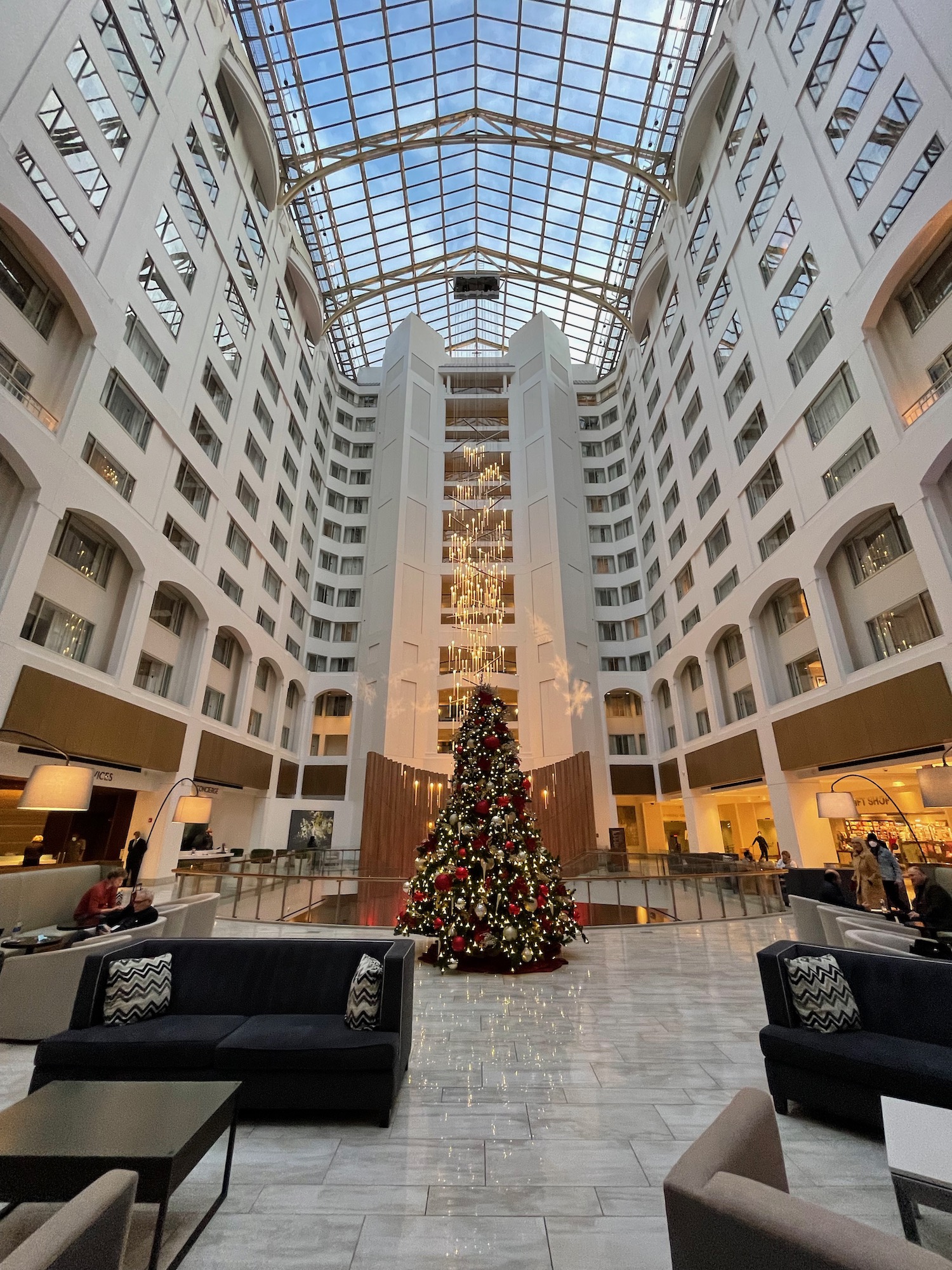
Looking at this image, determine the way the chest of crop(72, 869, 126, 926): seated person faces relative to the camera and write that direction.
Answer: to the viewer's right

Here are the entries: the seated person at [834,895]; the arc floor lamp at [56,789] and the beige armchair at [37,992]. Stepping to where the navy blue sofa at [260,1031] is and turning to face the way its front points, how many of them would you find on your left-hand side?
1

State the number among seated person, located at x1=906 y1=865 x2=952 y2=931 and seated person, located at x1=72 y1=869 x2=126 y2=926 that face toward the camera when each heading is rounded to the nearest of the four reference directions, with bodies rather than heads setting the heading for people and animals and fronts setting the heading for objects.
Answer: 0

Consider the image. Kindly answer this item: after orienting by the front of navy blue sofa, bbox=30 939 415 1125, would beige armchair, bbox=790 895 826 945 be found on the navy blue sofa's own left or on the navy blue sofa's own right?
on the navy blue sofa's own left

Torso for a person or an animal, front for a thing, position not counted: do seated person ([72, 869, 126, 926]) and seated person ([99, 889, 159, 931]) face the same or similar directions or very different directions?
very different directions

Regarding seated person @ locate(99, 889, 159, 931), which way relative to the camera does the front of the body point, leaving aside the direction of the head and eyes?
to the viewer's left

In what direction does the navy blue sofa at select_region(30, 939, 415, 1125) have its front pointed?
toward the camera

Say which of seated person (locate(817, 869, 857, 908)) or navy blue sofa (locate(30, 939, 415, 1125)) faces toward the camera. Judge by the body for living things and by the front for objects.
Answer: the navy blue sofa

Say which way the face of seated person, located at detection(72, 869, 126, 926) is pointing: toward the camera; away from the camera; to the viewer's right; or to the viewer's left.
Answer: to the viewer's right

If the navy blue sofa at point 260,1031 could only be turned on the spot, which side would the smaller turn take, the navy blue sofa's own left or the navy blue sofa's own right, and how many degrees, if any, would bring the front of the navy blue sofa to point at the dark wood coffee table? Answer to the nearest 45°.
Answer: approximately 45° to the navy blue sofa's own right

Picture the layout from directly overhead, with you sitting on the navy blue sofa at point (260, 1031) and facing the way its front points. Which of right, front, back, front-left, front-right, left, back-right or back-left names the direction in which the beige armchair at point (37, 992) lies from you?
back-right

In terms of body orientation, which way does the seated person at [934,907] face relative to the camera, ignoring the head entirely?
to the viewer's left
